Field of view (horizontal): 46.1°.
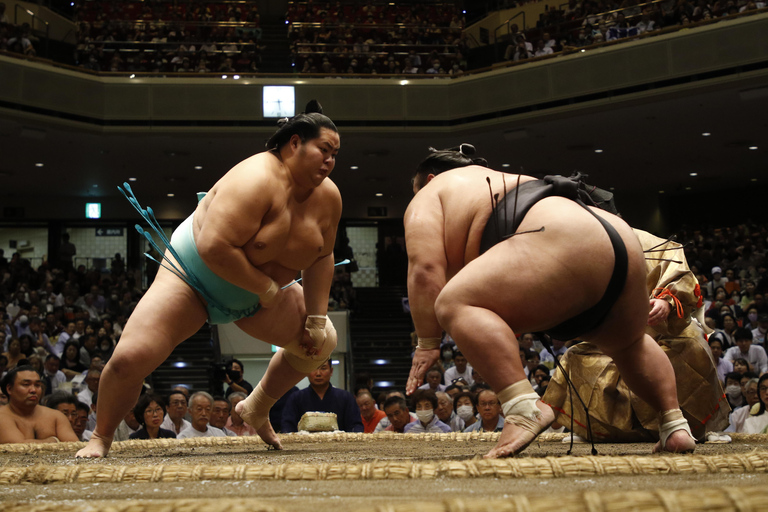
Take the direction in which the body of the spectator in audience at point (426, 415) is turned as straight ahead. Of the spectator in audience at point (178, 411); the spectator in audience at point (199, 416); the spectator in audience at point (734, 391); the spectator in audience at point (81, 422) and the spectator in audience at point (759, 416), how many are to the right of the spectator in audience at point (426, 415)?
3

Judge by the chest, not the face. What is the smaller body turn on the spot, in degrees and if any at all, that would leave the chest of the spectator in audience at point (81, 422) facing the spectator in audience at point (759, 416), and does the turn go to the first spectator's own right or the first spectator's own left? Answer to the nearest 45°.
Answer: approximately 90° to the first spectator's own left

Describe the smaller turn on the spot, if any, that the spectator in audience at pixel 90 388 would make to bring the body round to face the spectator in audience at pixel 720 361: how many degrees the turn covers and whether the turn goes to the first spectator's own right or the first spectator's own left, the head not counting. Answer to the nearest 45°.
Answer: approximately 45° to the first spectator's own left

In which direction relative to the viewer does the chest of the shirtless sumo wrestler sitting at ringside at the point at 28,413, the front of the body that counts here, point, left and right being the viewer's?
facing the viewer and to the right of the viewer

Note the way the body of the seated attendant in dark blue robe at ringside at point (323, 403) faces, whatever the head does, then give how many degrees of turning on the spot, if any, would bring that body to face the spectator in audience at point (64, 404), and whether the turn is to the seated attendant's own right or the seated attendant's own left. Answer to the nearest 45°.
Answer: approximately 90° to the seated attendant's own right

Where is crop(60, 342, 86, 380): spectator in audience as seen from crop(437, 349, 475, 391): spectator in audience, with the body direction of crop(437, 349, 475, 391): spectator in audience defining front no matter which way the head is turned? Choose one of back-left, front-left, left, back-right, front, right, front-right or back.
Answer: right

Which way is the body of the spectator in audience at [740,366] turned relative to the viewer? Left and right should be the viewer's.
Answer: facing the viewer and to the left of the viewer

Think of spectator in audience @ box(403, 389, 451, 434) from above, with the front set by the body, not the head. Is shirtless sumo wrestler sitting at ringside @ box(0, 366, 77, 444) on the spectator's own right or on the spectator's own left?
on the spectator's own right
